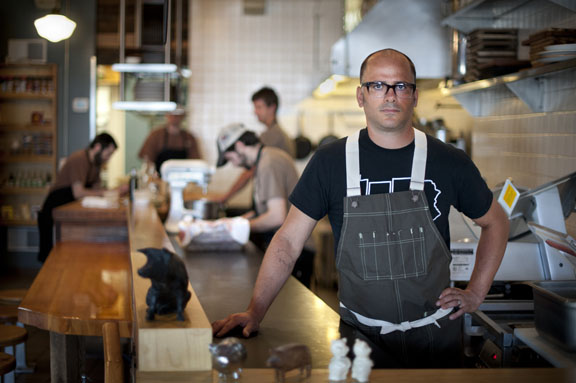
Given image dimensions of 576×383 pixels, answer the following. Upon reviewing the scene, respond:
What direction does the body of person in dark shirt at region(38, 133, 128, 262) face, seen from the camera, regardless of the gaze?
to the viewer's right

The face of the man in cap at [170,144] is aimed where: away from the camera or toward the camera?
toward the camera

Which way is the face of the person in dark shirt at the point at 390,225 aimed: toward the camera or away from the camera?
toward the camera

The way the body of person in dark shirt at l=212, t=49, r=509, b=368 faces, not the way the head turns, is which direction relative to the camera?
toward the camera

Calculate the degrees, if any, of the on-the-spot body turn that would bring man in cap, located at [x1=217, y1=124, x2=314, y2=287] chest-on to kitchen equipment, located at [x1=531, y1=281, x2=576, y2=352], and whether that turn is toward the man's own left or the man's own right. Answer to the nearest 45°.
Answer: approximately 90° to the man's own left

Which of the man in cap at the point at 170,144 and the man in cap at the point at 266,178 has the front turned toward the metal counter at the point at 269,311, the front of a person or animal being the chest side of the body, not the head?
the man in cap at the point at 170,144

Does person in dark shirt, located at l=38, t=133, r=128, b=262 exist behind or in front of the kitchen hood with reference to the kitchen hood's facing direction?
in front

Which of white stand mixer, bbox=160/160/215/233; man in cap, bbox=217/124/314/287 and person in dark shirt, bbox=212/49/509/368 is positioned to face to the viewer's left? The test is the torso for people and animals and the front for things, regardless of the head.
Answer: the man in cap

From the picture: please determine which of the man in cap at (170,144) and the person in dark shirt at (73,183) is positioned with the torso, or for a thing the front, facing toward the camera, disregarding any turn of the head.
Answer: the man in cap
